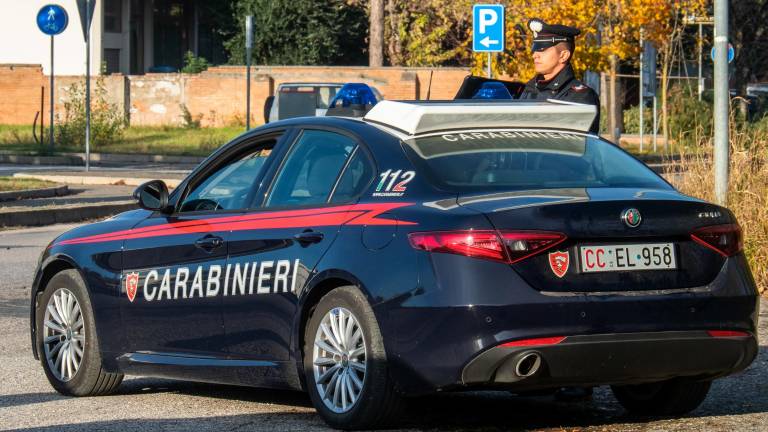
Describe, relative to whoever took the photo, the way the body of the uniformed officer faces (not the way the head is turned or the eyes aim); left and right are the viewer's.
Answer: facing the viewer and to the left of the viewer

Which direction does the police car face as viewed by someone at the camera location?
facing away from the viewer and to the left of the viewer

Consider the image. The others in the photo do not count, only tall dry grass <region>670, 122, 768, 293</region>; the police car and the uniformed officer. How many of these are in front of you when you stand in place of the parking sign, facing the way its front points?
3

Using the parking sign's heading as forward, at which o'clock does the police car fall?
The police car is roughly at 12 o'clock from the parking sign.

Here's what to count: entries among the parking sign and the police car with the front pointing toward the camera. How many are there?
1

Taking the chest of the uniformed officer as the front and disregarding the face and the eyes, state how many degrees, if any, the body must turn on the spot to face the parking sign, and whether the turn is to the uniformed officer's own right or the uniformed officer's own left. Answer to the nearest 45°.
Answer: approximately 135° to the uniformed officer's own right

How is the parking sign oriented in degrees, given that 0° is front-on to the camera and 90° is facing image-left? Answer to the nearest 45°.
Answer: approximately 0°

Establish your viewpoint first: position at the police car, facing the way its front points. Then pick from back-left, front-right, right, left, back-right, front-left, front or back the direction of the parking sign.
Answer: front-right

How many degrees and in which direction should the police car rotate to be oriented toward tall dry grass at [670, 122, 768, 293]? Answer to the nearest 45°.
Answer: approximately 90° to its right

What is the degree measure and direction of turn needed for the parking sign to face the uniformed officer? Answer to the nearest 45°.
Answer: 0° — it already faces them
